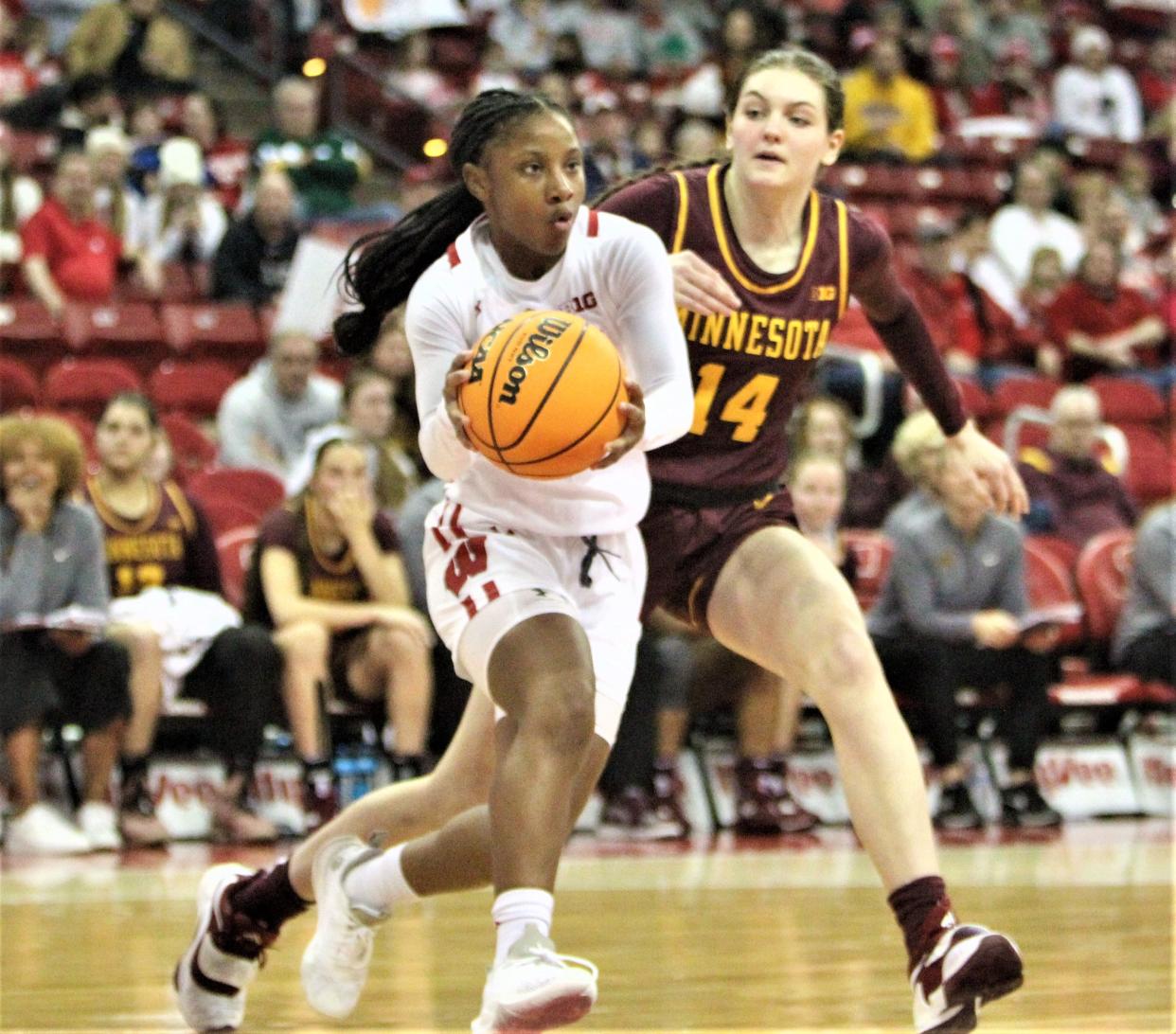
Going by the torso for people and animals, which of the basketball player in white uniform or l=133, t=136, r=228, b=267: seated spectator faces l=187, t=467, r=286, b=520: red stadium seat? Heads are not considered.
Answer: the seated spectator

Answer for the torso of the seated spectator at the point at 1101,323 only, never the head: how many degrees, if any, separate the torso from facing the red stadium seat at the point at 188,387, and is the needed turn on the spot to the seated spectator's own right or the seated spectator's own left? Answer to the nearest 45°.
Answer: approximately 45° to the seated spectator's own right

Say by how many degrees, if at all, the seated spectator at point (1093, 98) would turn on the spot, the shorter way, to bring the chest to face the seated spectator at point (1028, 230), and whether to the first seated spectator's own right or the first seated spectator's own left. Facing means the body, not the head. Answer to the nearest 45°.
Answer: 0° — they already face them

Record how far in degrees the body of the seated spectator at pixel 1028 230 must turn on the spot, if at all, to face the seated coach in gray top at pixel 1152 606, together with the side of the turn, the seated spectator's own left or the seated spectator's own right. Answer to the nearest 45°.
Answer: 0° — they already face them

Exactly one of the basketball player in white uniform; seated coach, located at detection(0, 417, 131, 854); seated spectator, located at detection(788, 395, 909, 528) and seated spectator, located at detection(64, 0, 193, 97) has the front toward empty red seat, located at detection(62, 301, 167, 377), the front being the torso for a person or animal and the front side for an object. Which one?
seated spectator, located at detection(64, 0, 193, 97)

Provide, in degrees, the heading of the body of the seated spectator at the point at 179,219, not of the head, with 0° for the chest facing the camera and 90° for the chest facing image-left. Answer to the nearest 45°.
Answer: approximately 0°

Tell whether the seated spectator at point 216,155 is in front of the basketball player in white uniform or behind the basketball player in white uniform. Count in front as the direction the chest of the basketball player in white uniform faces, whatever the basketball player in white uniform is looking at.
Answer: behind

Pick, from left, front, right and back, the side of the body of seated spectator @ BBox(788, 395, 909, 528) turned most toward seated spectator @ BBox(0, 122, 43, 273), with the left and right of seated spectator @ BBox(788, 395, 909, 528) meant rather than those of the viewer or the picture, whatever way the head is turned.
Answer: right
